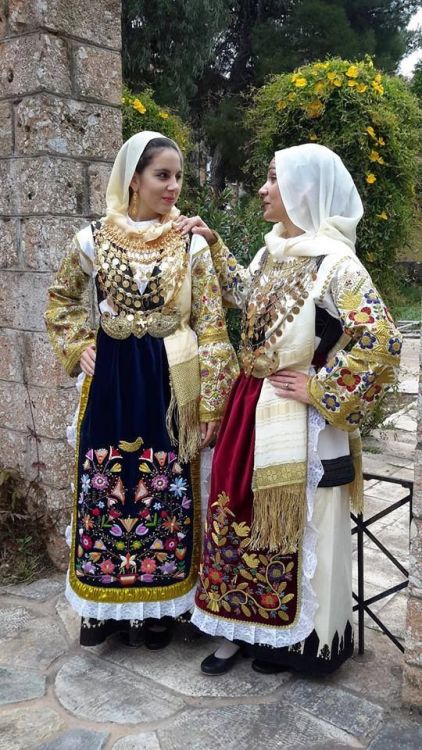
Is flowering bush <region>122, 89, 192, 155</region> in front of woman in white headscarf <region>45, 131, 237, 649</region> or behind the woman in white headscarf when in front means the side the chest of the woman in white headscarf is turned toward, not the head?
behind

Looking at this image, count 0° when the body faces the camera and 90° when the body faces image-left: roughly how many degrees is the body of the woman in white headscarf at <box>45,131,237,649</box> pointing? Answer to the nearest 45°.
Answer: approximately 0°

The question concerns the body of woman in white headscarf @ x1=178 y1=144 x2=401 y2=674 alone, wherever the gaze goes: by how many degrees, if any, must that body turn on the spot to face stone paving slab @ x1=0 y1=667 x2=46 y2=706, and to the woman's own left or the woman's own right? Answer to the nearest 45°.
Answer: approximately 45° to the woman's own right

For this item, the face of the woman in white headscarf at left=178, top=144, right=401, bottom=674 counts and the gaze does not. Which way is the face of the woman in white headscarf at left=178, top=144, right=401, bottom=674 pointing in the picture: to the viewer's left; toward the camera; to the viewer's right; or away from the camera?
to the viewer's left

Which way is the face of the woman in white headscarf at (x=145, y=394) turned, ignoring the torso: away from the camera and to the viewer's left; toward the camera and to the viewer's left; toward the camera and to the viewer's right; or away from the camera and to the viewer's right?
toward the camera and to the viewer's right

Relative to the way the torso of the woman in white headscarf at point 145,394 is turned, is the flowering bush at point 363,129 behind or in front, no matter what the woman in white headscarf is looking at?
behind

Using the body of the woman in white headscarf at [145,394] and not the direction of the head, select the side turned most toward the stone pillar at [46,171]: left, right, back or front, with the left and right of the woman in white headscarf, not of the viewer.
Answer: back

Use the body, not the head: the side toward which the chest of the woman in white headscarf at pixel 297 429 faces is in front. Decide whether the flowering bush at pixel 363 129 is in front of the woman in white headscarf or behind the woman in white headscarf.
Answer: behind

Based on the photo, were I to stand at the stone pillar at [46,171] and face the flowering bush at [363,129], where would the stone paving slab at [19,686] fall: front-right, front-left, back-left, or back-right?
back-right

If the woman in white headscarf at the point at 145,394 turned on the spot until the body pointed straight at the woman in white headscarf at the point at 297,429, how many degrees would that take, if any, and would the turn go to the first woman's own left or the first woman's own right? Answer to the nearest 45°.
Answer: approximately 45° to the first woman's own left

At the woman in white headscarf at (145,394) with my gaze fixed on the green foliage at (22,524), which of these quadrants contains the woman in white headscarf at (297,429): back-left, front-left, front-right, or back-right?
back-right
